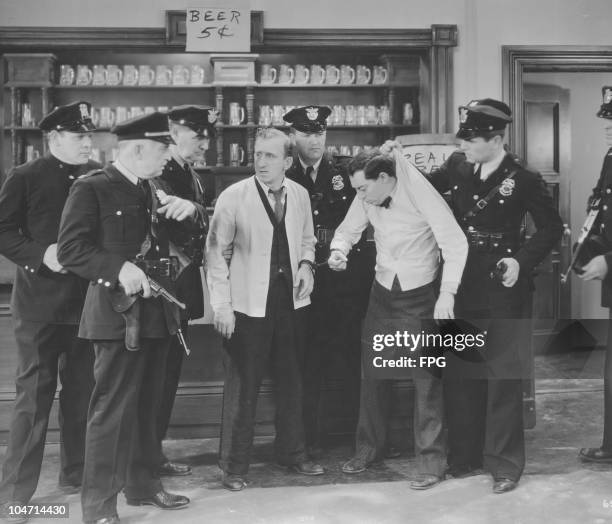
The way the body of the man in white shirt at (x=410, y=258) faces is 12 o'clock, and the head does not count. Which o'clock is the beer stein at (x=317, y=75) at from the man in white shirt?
The beer stein is roughly at 4 o'clock from the man in white shirt.

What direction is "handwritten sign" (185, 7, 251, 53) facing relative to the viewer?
toward the camera

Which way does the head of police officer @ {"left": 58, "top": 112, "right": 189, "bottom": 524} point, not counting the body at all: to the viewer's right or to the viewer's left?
to the viewer's right

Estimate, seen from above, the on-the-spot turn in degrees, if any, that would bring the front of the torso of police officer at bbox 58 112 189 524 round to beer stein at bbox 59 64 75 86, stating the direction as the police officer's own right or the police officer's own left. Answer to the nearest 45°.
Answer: approximately 135° to the police officer's own left

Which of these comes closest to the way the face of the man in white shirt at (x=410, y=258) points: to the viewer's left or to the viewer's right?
to the viewer's left

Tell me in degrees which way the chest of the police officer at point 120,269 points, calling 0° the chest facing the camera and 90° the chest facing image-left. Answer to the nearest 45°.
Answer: approximately 315°

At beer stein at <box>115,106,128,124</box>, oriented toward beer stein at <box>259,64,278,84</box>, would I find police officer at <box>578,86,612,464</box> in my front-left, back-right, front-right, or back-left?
front-right

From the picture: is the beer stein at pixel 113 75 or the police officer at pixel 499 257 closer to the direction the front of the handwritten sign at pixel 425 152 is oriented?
the police officer

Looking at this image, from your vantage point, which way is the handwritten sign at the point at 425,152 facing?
toward the camera

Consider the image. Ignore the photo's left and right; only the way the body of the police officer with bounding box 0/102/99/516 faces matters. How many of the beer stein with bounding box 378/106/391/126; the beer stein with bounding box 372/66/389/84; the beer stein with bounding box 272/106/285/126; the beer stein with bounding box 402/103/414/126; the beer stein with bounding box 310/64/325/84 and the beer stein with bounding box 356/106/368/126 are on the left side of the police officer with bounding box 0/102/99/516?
6

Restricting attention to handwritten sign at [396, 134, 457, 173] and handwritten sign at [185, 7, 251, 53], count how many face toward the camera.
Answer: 2

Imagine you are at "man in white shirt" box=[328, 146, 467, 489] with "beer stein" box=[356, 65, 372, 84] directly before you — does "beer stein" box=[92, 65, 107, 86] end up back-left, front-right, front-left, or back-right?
front-left

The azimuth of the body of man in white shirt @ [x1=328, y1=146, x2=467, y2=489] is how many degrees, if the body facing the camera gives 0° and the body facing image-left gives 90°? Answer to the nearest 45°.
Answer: approximately 45°

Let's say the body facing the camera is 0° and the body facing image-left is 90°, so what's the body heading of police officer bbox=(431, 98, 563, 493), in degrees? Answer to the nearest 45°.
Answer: approximately 45°

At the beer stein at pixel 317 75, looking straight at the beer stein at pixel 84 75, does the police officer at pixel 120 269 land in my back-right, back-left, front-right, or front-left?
front-left
